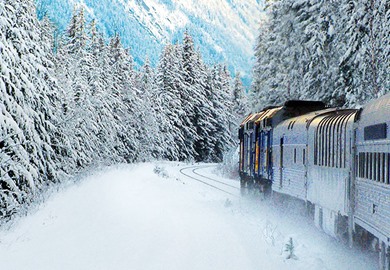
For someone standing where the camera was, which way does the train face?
facing away from the viewer and to the left of the viewer
